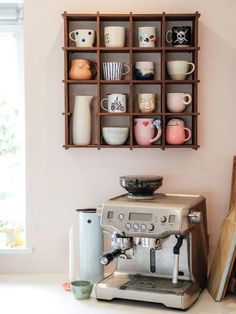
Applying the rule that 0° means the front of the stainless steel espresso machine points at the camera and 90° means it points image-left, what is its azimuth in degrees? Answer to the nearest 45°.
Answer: approximately 45°

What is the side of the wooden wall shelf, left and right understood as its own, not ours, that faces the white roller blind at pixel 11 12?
right

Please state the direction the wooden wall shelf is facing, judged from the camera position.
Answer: facing the viewer

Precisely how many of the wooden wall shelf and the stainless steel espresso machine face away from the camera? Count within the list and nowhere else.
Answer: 0
